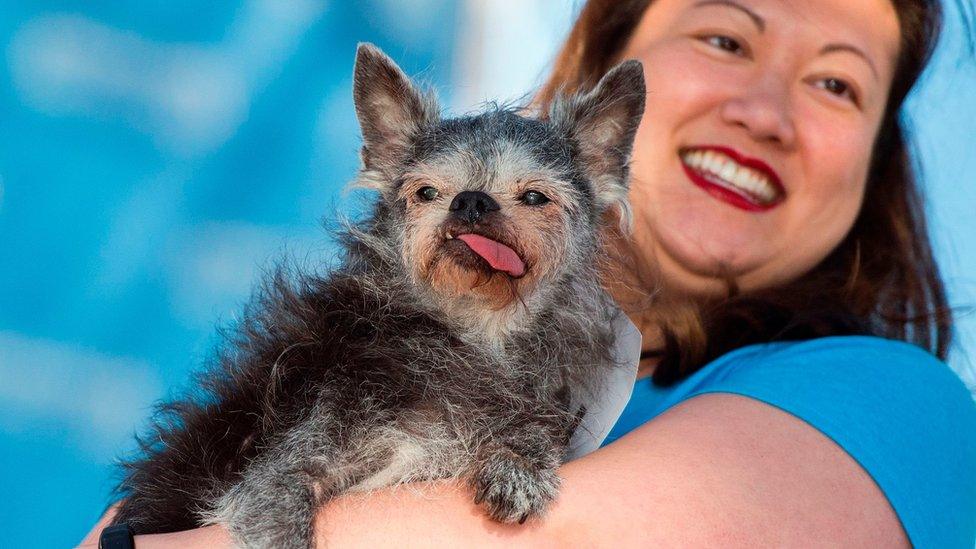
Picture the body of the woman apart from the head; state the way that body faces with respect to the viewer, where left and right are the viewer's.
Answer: facing the viewer and to the left of the viewer
